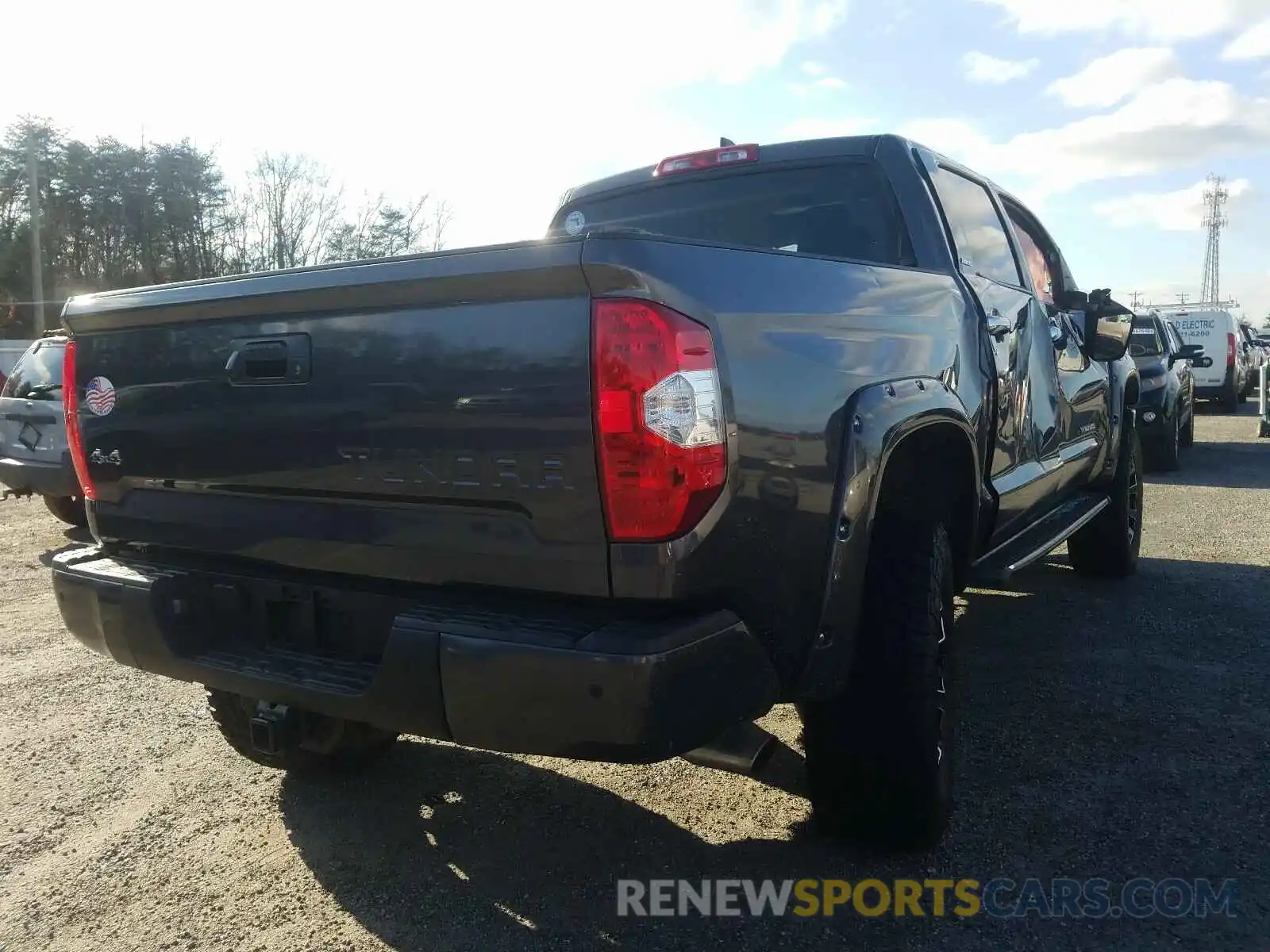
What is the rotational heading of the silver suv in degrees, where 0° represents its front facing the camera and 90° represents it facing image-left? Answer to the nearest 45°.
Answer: approximately 225°

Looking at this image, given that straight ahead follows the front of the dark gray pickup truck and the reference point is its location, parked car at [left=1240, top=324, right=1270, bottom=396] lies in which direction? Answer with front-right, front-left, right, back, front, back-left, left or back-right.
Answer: front

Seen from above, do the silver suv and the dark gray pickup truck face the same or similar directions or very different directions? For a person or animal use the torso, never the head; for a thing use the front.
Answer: same or similar directions

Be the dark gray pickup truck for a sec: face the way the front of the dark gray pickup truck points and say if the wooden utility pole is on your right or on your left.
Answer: on your left

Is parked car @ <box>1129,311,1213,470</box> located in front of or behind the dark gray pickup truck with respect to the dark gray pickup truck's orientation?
in front

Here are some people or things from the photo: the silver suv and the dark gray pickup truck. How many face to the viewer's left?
0

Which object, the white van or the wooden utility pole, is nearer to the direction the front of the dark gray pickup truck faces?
the white van

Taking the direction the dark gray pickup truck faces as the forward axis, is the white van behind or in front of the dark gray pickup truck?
in front

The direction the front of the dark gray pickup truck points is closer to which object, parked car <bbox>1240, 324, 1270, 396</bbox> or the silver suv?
the parked car

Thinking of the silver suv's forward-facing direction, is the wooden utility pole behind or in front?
in front

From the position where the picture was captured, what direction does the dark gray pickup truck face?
facing away from the viewer and to the right of the viewer
